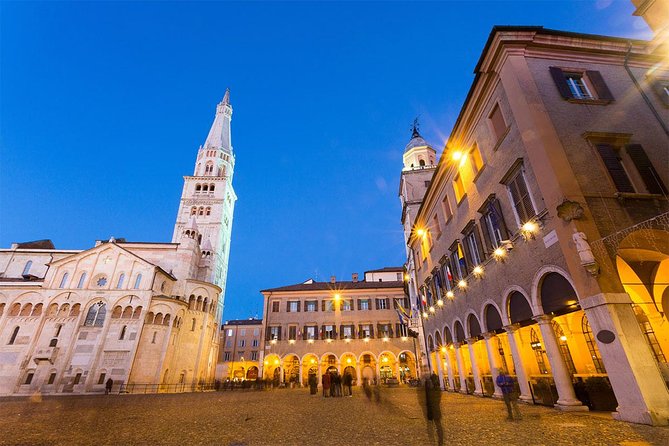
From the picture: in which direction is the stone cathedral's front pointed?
to the viewer's left

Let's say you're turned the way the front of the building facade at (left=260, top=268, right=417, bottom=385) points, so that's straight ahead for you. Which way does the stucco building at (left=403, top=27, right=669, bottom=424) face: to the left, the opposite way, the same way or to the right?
to the right

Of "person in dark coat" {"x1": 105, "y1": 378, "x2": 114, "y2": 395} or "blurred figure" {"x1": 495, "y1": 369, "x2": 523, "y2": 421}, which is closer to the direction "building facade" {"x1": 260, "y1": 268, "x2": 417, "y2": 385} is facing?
the blurred figure

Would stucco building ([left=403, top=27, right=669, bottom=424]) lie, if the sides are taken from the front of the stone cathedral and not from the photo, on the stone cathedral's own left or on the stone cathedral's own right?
on the stone cathedral's own left
